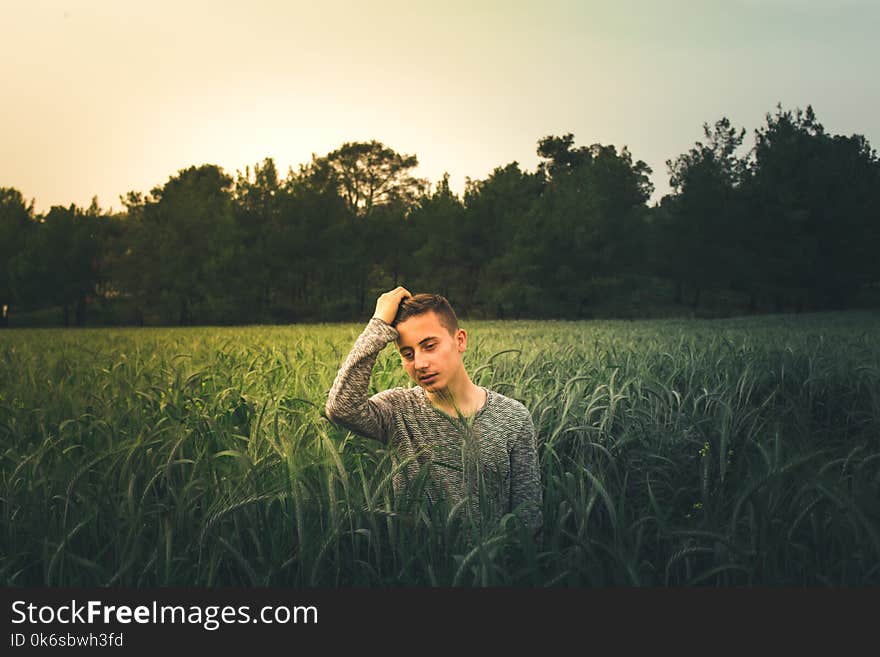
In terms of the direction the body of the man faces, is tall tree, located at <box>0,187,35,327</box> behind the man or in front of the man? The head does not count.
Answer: behind

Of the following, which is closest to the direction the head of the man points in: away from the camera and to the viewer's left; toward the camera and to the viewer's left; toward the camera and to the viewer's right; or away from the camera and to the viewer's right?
toward the camera and to the viewer's left

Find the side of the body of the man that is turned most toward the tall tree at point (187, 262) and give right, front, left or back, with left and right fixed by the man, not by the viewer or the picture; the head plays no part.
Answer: back

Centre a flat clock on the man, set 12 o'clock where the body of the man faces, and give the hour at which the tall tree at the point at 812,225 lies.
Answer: The tall tree is roughly at 7 o'clock from the man.

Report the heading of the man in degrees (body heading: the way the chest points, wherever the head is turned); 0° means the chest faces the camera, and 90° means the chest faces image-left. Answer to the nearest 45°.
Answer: approximately 0°

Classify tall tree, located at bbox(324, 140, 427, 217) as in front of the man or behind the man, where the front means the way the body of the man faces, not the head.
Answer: behind
